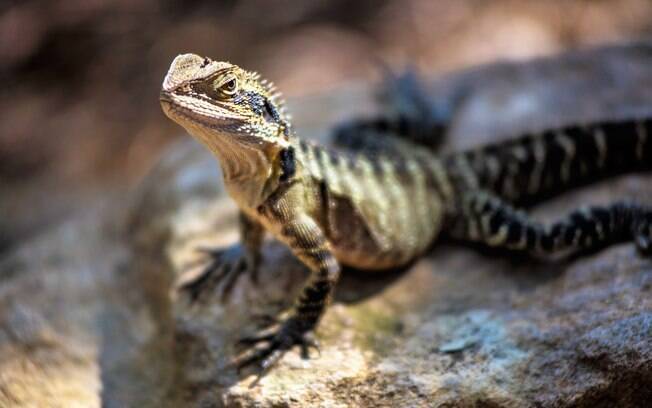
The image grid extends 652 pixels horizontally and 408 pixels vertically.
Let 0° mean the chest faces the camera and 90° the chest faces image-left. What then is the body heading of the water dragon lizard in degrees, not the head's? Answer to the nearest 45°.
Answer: approximately 45°
